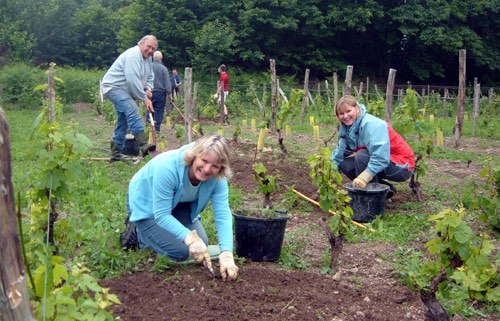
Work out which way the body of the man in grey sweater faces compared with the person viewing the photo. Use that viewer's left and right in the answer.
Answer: facing to the right of the viewer

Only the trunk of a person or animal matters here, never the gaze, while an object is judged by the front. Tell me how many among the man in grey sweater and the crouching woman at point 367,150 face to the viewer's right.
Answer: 1

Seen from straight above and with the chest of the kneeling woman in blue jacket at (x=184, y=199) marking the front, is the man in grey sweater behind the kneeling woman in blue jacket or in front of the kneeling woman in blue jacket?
behind

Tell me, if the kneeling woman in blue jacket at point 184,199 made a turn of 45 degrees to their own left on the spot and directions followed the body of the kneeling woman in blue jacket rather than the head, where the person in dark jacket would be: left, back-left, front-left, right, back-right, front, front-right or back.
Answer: left

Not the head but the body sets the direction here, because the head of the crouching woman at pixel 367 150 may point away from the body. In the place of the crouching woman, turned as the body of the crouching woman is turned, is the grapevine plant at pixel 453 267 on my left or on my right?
on my left

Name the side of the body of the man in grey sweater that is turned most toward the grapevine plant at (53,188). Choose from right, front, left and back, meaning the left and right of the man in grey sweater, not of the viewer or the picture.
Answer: right
